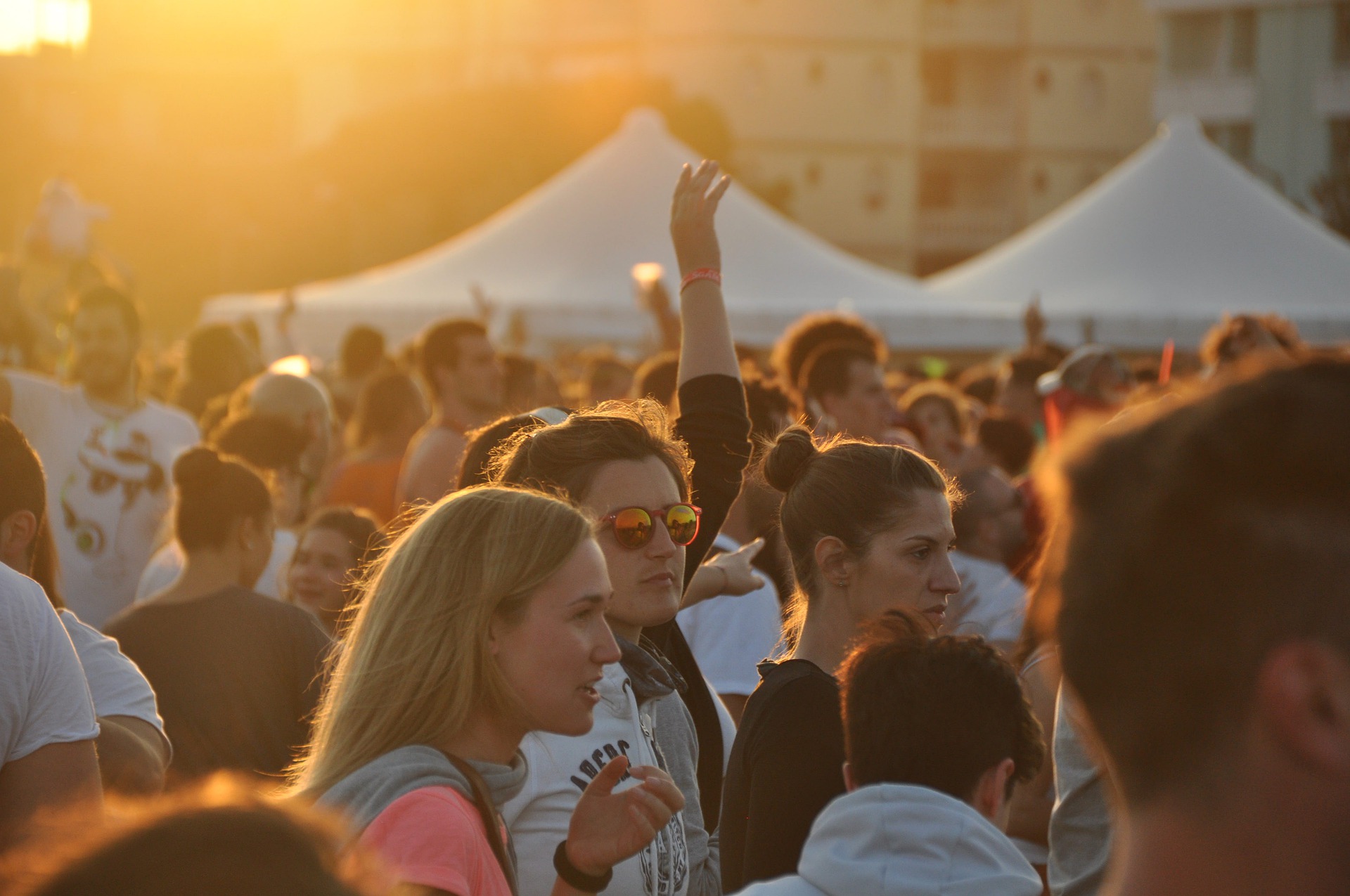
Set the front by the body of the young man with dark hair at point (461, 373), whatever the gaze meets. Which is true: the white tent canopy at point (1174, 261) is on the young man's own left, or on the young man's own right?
on the young man's own left

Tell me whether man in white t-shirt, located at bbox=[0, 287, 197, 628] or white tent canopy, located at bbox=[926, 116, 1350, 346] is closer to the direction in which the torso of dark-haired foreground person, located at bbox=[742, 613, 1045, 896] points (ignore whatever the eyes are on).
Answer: the white tent canopy

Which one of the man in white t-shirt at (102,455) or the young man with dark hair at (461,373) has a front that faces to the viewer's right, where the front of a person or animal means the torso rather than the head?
the young man with dark hair

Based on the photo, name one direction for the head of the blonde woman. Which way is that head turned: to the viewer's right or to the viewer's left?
to the viewer's right

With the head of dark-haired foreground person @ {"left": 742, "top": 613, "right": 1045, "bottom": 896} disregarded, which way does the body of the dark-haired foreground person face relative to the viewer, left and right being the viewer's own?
facing away from the viewer and to the right of the viewer

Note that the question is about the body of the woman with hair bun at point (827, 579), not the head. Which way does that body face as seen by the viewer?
to the viewer's right

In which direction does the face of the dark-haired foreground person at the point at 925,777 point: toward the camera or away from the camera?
away from the camera

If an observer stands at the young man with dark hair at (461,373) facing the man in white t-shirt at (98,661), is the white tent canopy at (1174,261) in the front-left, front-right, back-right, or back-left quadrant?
back-left

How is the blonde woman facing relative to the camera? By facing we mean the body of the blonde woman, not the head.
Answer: to the viewer's right

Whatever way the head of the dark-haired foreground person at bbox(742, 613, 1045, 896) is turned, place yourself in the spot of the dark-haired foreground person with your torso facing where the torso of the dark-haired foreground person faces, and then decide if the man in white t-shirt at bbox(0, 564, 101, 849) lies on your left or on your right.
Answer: on your left

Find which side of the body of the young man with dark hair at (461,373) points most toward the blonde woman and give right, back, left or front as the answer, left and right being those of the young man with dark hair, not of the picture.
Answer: right
